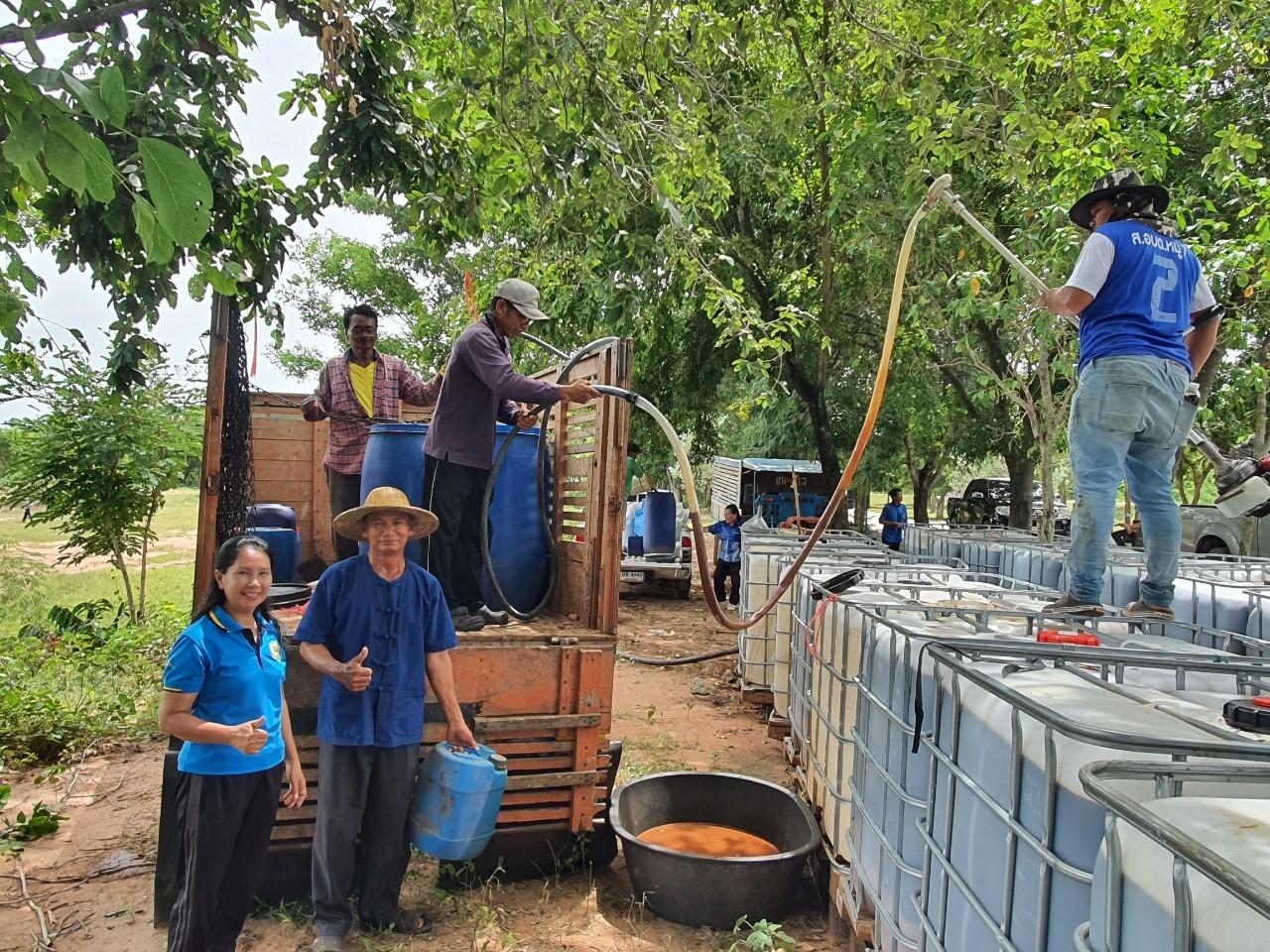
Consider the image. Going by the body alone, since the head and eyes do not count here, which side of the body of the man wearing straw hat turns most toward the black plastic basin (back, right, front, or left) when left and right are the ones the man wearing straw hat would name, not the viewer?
left

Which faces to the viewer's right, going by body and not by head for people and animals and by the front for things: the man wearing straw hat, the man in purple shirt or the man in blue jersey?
the man in purple shirt

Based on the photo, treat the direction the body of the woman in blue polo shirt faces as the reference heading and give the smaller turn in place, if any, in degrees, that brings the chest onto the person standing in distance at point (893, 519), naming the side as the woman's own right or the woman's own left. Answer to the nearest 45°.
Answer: approximately 90° to the woman's own left

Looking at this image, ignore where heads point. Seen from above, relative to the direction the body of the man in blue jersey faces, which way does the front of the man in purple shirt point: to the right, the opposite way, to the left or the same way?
to the right

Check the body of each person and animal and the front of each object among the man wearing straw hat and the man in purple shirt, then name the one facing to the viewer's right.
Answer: the man in purple shirt

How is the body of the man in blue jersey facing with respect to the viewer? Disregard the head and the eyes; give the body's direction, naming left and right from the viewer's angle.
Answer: facing away from the viewer and to the left of the viewer

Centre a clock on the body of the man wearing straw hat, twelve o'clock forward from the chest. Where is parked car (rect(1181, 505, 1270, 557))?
The parked car is roughly at 8 o'clock from the man wearing straw hat.

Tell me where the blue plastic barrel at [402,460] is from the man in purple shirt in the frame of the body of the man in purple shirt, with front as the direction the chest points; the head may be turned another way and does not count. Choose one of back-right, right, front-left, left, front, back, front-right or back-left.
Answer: back-left

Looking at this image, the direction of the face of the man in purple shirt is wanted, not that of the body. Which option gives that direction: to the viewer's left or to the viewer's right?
to the viewer's right
